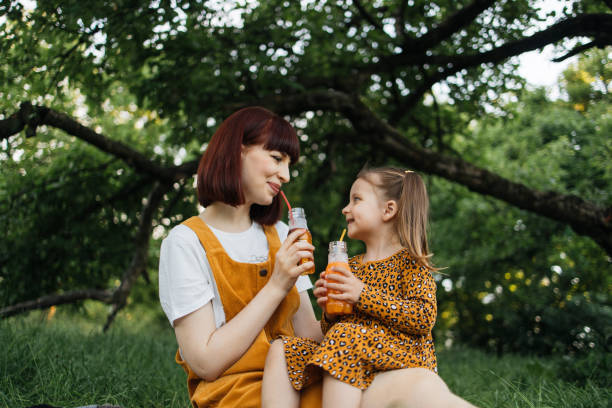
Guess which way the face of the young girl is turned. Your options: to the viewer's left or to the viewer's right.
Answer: to the viewer's left

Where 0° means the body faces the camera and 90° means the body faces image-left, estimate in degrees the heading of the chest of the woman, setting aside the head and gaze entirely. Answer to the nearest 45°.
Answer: approximately 315°

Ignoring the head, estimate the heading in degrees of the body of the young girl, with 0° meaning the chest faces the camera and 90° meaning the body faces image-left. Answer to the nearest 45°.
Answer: approximately 45°

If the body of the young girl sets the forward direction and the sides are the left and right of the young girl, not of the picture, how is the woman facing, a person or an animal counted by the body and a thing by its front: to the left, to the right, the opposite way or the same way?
to the left
